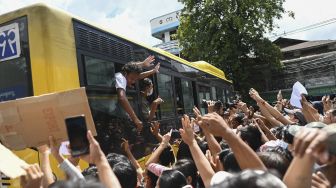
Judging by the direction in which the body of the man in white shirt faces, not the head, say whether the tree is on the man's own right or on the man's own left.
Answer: on the man's own left
